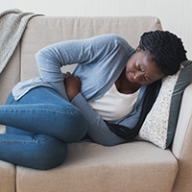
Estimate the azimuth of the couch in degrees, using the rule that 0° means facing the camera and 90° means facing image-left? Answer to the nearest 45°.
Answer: approximately 0°
